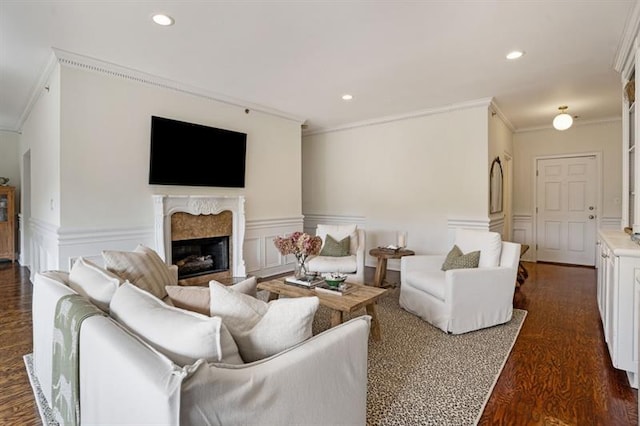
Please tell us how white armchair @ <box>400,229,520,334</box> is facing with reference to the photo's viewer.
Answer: facing the viewer and to the left of the viewer

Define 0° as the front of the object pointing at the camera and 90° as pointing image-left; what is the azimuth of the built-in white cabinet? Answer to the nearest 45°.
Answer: approximately 90°

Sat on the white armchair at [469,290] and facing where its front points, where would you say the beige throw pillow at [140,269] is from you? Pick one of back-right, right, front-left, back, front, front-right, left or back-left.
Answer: front

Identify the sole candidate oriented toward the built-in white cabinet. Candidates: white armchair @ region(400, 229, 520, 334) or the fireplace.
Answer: the fireplace

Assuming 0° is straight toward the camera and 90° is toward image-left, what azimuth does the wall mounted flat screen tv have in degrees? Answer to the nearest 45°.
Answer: approximately 315°

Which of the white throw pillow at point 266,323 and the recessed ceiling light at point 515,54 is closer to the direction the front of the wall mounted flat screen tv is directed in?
the recessed ceiling light

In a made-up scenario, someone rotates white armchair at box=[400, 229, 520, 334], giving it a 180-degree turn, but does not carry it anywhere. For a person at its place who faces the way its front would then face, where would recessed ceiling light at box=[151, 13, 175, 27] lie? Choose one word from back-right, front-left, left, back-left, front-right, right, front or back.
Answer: back

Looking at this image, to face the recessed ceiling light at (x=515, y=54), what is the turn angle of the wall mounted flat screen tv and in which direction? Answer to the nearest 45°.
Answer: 0° — it already faces it

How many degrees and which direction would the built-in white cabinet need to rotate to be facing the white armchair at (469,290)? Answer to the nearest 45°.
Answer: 0° — it already faces it

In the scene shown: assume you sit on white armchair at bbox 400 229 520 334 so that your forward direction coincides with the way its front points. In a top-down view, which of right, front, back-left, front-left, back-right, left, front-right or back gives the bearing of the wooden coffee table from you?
front

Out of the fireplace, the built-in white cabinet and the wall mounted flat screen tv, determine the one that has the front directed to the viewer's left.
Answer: the built-in white cabinet

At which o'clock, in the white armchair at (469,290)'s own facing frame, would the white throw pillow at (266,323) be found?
The white throw pillow is roughly at 11 o'clock from the white armchair.

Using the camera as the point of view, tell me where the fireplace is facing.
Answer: facing the viewer and to the right of the viewer

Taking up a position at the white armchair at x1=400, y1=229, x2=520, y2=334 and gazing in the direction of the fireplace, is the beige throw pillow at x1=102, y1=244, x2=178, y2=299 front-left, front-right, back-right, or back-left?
front-left

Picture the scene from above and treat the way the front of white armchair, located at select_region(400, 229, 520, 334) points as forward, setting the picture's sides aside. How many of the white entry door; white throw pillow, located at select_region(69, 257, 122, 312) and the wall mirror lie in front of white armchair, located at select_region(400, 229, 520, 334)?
1

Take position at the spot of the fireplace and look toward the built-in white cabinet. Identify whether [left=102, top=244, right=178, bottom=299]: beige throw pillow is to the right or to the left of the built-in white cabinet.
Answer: right

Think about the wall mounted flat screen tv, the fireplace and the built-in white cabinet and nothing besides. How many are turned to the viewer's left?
1
